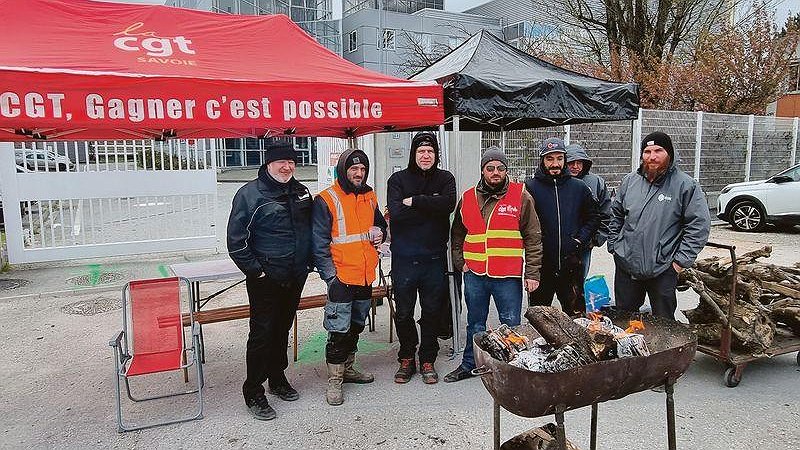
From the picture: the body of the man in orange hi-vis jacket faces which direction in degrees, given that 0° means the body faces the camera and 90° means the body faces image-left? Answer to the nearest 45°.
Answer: approximately 315°

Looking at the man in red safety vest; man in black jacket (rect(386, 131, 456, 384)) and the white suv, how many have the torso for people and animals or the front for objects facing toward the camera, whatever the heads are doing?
2

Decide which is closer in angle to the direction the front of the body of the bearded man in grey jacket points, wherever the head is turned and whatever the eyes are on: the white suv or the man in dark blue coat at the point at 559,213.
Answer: the man in dark blue coat

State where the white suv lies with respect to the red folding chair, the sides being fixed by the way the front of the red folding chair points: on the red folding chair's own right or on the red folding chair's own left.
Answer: on the red folding chair's own left

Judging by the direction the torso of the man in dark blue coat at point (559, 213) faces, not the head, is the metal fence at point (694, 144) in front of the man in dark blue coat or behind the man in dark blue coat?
behind

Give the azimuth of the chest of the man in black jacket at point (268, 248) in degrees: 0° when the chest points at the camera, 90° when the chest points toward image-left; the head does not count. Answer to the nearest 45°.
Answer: approximately 315°

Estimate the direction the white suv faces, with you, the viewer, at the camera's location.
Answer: facing to the left of the viewer

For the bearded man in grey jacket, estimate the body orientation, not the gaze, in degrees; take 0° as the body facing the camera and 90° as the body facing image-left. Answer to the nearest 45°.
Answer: approximately 45°

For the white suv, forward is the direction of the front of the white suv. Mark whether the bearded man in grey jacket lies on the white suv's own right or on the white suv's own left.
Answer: on the white suv's own left
